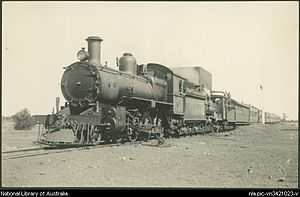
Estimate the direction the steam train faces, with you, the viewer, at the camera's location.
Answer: facing the viewer and to the left of the viewer

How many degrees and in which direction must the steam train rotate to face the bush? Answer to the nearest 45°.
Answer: approximately 90° to its right
